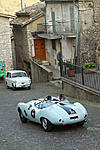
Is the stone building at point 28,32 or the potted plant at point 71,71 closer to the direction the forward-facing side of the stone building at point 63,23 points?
the potted plant

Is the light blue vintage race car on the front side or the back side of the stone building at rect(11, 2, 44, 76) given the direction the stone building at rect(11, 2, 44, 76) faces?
on the front side

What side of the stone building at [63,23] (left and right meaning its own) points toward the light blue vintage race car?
front

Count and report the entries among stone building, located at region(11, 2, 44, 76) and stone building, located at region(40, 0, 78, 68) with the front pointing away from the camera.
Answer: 0

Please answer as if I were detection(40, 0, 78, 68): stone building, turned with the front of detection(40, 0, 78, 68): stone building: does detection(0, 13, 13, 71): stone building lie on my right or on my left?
on my right

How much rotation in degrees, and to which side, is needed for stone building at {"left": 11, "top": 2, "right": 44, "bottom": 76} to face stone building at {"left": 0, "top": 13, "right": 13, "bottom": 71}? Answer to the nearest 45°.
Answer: approximately 135° to its right

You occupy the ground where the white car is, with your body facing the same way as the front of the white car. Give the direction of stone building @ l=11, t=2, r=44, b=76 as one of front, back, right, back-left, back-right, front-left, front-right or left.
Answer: back-left

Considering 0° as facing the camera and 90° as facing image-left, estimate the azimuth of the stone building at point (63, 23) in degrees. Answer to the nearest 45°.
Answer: approximately 0°

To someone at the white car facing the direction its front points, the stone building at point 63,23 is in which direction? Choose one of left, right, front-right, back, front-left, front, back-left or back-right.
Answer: left

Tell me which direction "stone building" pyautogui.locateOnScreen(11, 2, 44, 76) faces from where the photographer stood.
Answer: facing the viewer and to the right of the viewer
